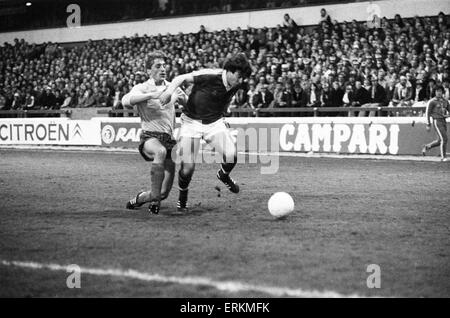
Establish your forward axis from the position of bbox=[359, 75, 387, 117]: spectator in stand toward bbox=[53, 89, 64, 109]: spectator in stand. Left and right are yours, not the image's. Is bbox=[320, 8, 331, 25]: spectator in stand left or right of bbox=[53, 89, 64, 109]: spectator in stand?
right

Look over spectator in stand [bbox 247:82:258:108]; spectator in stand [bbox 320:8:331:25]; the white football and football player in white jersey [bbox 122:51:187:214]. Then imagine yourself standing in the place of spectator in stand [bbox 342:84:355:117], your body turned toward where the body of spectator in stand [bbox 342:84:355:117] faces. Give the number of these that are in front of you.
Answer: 2

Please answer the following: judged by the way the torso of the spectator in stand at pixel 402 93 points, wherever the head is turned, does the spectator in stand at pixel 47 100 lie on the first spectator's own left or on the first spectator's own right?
on the first spectator's own right

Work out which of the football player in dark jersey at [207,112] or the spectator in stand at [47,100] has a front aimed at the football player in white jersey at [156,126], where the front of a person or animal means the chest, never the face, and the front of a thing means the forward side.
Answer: the spectator in stand

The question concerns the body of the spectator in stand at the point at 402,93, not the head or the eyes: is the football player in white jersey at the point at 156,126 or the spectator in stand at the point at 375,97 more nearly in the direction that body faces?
the football player in white jersey

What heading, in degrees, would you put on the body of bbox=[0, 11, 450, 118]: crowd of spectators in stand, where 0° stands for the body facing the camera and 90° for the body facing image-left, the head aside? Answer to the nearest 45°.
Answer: approximately 0°

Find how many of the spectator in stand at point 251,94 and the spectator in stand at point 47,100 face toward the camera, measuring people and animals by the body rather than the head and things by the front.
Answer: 2

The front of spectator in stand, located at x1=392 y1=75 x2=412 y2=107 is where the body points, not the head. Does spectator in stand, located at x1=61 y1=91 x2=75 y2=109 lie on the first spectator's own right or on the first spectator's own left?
on the first spectator's own right

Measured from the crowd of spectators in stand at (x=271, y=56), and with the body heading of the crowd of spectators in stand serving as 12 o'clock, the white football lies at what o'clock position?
The white football is roughly at 12 o'clock from the crowd of spectators in stand.

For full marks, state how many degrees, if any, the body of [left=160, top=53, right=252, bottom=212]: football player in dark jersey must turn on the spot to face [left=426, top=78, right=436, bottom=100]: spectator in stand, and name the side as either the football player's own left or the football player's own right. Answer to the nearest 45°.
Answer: approximately 90° to the football player's own left
